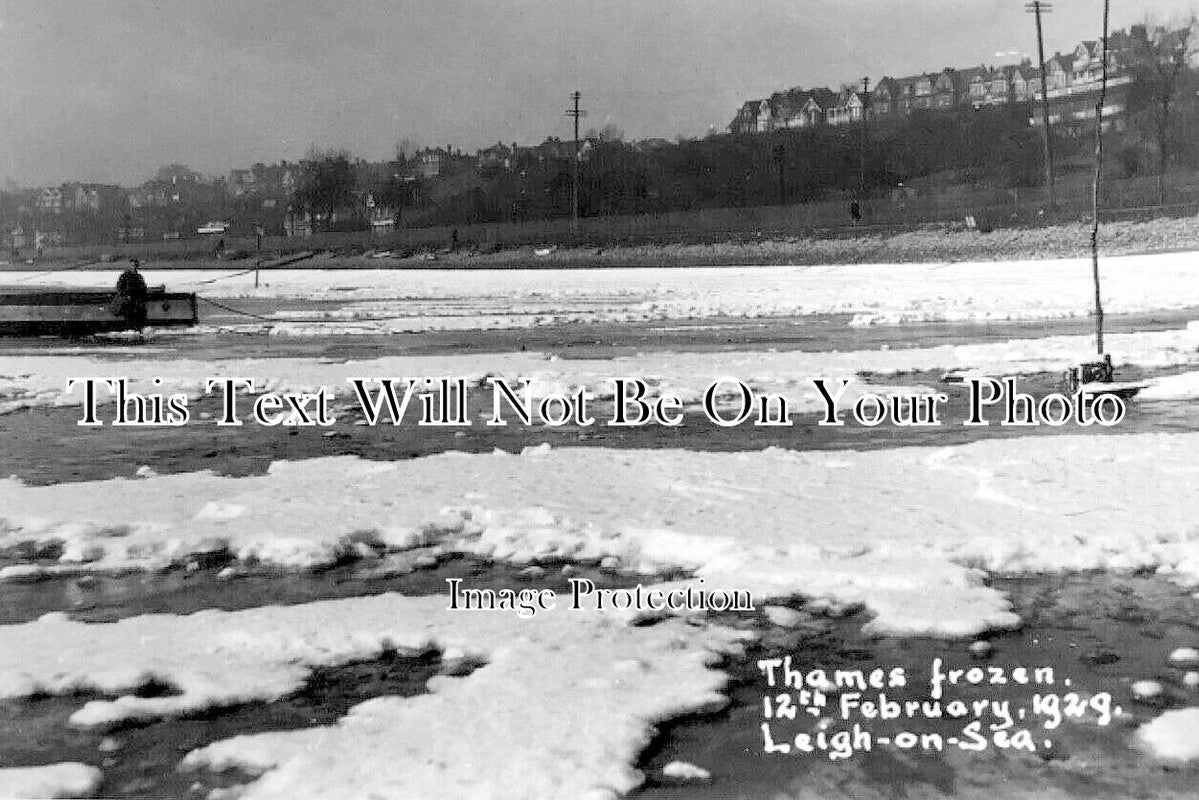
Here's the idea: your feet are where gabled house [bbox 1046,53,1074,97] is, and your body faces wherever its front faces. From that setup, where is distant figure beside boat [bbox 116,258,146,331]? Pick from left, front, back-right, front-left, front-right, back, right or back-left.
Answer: front

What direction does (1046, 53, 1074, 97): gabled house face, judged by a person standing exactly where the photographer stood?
facing the viewer and to the left of the viewer

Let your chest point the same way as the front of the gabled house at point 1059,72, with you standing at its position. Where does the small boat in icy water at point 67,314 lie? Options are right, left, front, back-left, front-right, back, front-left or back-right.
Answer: front
